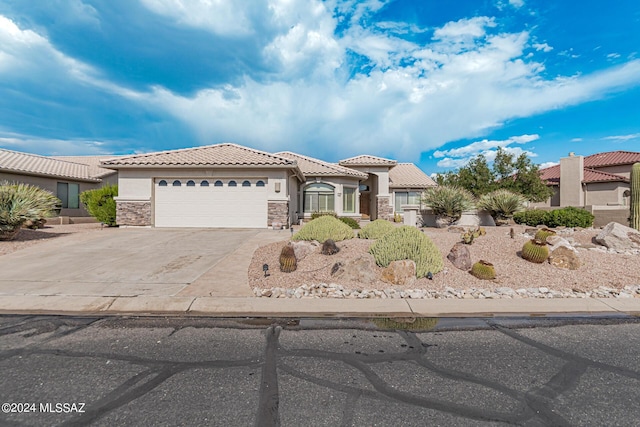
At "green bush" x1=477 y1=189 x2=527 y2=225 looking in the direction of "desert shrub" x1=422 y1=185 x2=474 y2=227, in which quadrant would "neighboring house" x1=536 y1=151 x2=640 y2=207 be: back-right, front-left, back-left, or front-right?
back-right

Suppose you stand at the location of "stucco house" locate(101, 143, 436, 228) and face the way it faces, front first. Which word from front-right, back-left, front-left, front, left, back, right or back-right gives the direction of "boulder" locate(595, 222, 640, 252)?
front-left

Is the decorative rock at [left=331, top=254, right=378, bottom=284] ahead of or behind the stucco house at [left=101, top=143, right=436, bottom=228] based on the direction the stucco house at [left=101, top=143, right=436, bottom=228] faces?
ahead

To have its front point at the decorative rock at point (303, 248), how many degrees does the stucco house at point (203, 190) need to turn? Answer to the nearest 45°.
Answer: approximately 45° to its left

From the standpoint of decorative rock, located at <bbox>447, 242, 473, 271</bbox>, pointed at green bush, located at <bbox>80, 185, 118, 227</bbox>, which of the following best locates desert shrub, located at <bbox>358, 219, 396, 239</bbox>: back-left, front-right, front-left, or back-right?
front-right

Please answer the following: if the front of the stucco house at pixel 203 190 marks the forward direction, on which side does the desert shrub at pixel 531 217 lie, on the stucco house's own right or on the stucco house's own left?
on the stucco house's own left

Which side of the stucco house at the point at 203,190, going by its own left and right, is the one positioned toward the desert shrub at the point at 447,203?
left

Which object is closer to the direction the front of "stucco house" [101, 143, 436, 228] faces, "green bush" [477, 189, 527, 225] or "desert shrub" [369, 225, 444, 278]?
the desert shrub

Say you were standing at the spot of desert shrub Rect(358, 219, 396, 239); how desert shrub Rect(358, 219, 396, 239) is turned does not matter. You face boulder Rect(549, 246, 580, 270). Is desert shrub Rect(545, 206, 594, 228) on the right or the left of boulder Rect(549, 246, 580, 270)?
left

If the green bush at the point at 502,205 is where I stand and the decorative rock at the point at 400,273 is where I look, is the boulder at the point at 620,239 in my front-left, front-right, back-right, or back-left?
front-left

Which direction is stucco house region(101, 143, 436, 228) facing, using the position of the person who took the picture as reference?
facing the viewer

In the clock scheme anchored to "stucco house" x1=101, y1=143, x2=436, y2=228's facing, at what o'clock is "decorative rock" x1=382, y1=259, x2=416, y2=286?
The decorative rock is roughly at 11 o'clock from the stucco house.

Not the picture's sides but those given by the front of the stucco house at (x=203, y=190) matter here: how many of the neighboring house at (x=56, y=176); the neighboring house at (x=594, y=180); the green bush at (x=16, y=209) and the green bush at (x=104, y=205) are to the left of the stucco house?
1

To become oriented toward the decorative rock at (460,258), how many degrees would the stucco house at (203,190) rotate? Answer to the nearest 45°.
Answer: approximately 45° to its left

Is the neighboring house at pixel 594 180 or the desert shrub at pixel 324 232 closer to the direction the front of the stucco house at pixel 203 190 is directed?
the desert shrub

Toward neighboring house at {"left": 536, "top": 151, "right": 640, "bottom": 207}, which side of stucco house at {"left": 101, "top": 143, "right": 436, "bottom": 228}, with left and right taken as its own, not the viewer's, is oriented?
left

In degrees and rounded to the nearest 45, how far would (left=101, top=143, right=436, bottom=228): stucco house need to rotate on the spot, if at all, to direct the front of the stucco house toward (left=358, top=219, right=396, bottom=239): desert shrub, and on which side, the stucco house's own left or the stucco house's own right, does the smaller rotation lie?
approximately 45° to the stucco house's own left
